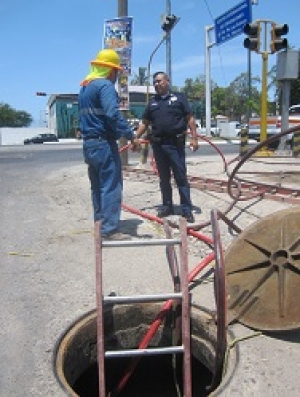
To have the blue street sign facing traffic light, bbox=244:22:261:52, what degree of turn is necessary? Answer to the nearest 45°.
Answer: approximately 45° to its left

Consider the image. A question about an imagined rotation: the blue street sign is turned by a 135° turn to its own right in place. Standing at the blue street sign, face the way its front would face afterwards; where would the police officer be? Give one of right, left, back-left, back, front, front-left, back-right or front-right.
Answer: back

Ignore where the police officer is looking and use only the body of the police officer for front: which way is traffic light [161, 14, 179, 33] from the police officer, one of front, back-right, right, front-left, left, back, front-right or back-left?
back

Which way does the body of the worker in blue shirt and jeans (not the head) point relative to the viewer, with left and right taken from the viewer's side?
facing away from the viewer and to the right of the viewer

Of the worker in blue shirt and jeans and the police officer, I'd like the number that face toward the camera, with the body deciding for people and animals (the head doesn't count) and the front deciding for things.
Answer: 1

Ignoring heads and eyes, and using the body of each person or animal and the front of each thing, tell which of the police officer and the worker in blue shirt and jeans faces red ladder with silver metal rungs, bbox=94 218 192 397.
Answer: the police officer

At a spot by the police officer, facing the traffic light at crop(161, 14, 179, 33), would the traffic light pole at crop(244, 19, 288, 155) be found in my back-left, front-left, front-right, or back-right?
front-right

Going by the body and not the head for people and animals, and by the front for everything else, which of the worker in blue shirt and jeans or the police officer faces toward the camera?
the police officer

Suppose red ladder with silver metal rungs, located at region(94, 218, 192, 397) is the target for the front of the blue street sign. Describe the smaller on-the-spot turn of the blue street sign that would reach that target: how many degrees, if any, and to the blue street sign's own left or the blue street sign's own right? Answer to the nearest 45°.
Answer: approximately 45° to the blue street sign's own left

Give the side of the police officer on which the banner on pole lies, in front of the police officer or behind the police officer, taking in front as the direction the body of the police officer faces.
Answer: behind

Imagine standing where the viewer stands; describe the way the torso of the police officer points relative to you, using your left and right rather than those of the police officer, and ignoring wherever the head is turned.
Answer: facing the viewer

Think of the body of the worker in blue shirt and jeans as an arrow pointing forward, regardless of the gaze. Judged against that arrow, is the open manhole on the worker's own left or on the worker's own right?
on the worker's own right

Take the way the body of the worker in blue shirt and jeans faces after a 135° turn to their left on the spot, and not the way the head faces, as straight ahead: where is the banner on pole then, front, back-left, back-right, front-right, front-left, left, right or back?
right

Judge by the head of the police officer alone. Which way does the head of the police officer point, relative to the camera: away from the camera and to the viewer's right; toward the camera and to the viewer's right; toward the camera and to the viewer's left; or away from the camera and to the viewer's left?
toward the camera and to the viewer's left

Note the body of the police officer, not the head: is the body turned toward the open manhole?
yes

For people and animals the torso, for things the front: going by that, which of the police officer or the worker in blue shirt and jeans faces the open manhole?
the police officer
